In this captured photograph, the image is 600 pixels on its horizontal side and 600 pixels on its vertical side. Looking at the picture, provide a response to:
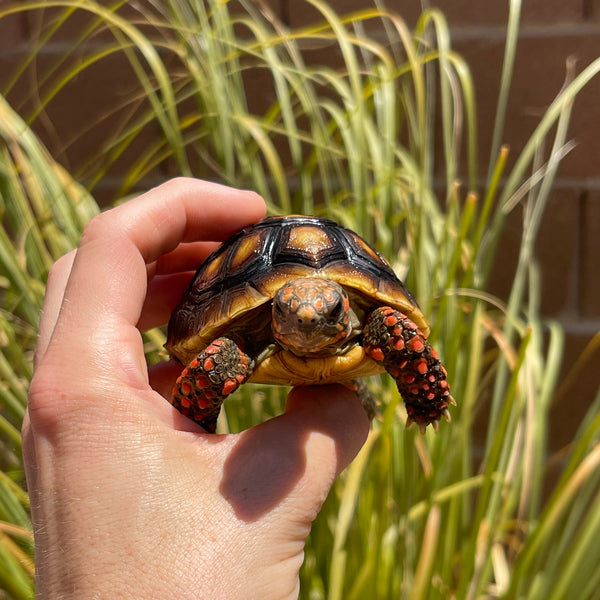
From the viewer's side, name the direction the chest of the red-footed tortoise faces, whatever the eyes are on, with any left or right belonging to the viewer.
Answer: facing the viewer
